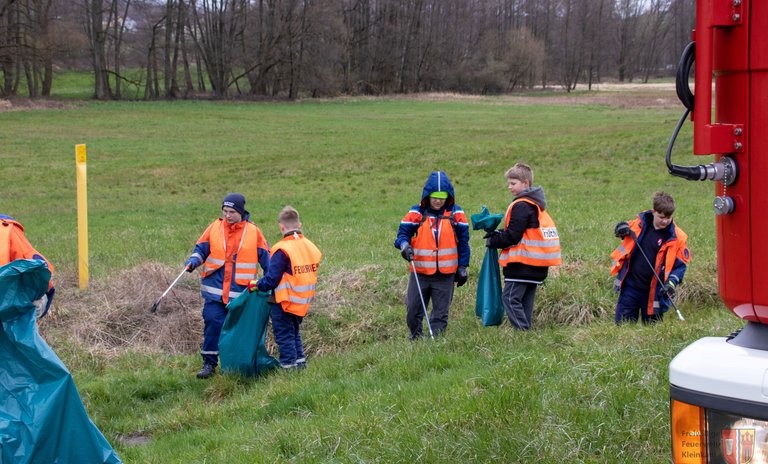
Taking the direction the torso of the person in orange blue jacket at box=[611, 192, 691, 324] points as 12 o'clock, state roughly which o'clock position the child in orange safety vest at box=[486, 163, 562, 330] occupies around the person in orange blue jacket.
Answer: The child in orange safety vest is roughly at 2 o'clock from the person in orange blue jacket.

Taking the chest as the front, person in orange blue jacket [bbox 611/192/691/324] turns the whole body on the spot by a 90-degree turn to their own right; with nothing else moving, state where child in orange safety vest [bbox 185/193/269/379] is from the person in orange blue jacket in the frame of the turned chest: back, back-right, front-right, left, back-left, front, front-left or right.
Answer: front

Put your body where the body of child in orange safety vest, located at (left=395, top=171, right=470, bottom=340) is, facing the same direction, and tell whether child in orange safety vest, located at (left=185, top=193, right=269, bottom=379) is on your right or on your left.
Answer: on your right

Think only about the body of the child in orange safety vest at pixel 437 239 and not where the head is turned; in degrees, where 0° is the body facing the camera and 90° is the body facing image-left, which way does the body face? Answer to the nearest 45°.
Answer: approximately 0°

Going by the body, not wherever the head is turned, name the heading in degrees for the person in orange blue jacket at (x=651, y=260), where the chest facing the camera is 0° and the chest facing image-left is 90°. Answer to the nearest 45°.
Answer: approximately 0°

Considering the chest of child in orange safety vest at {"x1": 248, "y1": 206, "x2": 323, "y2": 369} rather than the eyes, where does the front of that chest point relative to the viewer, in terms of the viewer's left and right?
facing away from the viewer and to the left of the viewer

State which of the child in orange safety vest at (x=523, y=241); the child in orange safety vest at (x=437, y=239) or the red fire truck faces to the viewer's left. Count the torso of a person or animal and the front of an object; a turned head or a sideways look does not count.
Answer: the child in orange safety vest at (x=523, y=241)

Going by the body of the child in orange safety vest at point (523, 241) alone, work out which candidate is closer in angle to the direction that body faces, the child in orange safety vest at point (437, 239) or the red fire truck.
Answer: the child in orange safety vest

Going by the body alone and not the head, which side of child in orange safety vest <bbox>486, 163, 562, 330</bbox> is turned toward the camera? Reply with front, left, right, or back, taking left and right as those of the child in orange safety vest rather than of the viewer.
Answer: left

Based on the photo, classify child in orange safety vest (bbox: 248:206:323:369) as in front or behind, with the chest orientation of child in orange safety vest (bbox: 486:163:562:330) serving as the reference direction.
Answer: in front

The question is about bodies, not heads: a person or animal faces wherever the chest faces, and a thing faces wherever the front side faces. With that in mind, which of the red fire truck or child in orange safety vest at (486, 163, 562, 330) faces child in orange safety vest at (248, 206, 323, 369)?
child in orange safety vest at (486, 163, 562, 330)
